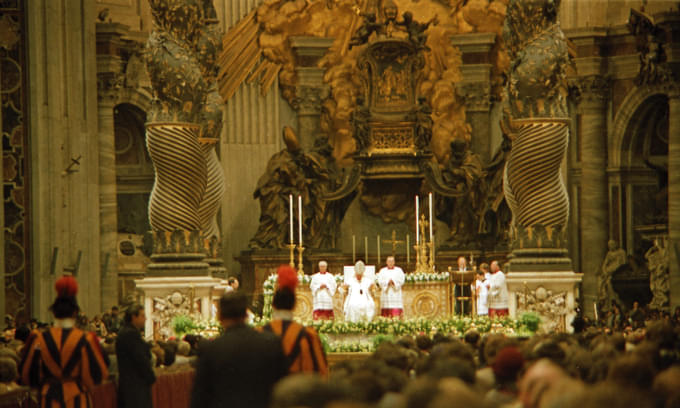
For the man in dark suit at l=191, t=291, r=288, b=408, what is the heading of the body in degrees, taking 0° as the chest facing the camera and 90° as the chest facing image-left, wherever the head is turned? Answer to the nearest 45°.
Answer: approximately 180°

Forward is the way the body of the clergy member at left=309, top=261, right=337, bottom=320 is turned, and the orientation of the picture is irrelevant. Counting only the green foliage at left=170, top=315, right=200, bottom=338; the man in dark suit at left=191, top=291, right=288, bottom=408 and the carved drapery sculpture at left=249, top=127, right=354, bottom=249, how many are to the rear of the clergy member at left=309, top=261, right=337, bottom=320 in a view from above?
1

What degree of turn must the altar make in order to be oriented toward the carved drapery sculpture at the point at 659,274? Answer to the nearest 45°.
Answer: approximately 135° to its left

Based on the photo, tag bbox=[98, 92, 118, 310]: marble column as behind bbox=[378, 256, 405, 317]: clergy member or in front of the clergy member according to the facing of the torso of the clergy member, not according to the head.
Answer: behind

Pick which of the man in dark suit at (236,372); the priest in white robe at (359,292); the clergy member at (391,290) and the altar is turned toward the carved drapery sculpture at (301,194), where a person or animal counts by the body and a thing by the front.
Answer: the man in dark suit

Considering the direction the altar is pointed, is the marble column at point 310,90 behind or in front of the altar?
behind

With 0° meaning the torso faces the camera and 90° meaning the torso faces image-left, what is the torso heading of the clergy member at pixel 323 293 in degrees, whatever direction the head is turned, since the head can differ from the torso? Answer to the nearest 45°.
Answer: approximately 0°

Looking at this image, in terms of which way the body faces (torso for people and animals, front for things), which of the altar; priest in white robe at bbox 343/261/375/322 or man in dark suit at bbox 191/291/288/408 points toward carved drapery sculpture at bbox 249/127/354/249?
the man in dark suit

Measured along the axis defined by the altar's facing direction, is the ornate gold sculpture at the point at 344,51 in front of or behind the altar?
behind

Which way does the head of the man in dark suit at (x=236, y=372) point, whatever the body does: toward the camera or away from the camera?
away from the camera
